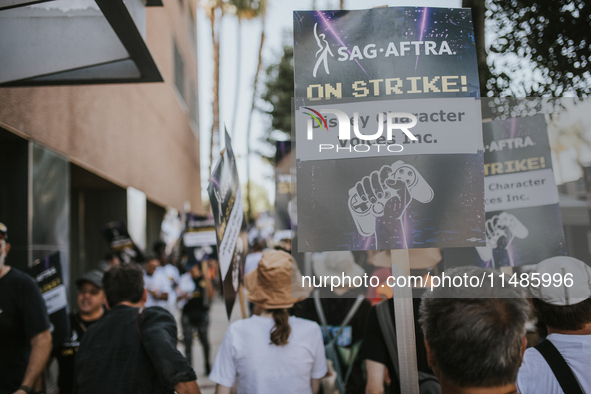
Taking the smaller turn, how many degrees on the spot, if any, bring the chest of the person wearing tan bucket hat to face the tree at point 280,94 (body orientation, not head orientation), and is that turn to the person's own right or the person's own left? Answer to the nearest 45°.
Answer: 0° — they already face it

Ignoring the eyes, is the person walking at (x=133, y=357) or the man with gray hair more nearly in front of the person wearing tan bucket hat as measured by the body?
the person walking

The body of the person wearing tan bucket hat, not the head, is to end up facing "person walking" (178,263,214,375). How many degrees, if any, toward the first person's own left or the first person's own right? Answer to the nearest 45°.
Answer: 0° — they already face them

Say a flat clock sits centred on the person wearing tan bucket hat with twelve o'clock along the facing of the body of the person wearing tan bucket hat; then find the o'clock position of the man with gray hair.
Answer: The man with gray hair is roughly at 5 o'clock from the person wearing tan bucket hat.

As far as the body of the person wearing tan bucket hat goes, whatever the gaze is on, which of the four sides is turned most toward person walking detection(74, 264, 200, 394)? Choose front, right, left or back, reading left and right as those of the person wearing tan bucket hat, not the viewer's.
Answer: left

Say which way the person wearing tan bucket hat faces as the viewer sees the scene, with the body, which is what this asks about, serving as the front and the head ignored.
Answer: away from the camera

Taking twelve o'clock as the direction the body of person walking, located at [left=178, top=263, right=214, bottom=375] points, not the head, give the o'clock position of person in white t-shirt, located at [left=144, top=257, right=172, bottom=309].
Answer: The person in white t-shirt is roughly at 4 o'clock from the person walking.

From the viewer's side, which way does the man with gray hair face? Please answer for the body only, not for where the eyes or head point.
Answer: away from the camera

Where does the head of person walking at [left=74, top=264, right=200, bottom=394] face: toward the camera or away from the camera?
away from the camera

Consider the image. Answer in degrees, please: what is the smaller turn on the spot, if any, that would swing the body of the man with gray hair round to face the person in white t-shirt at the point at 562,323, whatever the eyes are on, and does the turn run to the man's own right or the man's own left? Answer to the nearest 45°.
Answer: approximately 45° to the man's own right

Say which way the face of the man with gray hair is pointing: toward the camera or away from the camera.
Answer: away from the camera

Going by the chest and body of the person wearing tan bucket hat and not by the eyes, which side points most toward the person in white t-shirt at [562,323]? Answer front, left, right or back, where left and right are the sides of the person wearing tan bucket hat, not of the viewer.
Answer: right
